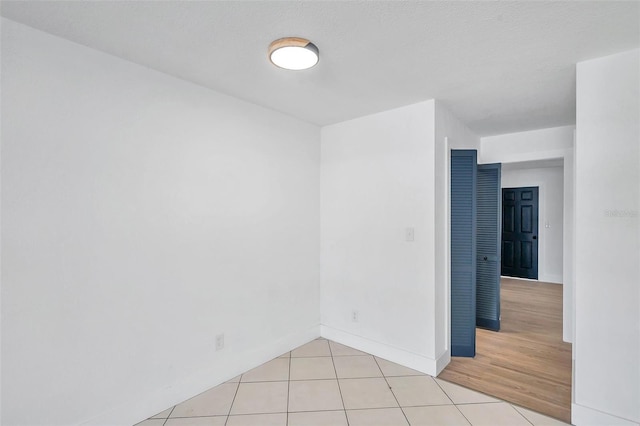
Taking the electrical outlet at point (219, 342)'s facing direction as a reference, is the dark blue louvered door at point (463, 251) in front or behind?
in front

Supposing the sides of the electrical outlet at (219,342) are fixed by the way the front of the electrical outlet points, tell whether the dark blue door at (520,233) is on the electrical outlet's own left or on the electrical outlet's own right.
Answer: on the electrical outlet's own left

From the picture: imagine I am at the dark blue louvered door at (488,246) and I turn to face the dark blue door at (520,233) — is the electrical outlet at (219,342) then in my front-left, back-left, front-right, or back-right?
back-left

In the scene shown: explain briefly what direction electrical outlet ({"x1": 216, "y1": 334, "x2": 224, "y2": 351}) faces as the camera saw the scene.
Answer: facing the viewer and to the right of the viewer

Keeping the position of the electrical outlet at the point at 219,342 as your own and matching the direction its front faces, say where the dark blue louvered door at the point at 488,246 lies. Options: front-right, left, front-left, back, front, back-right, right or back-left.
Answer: front-left
